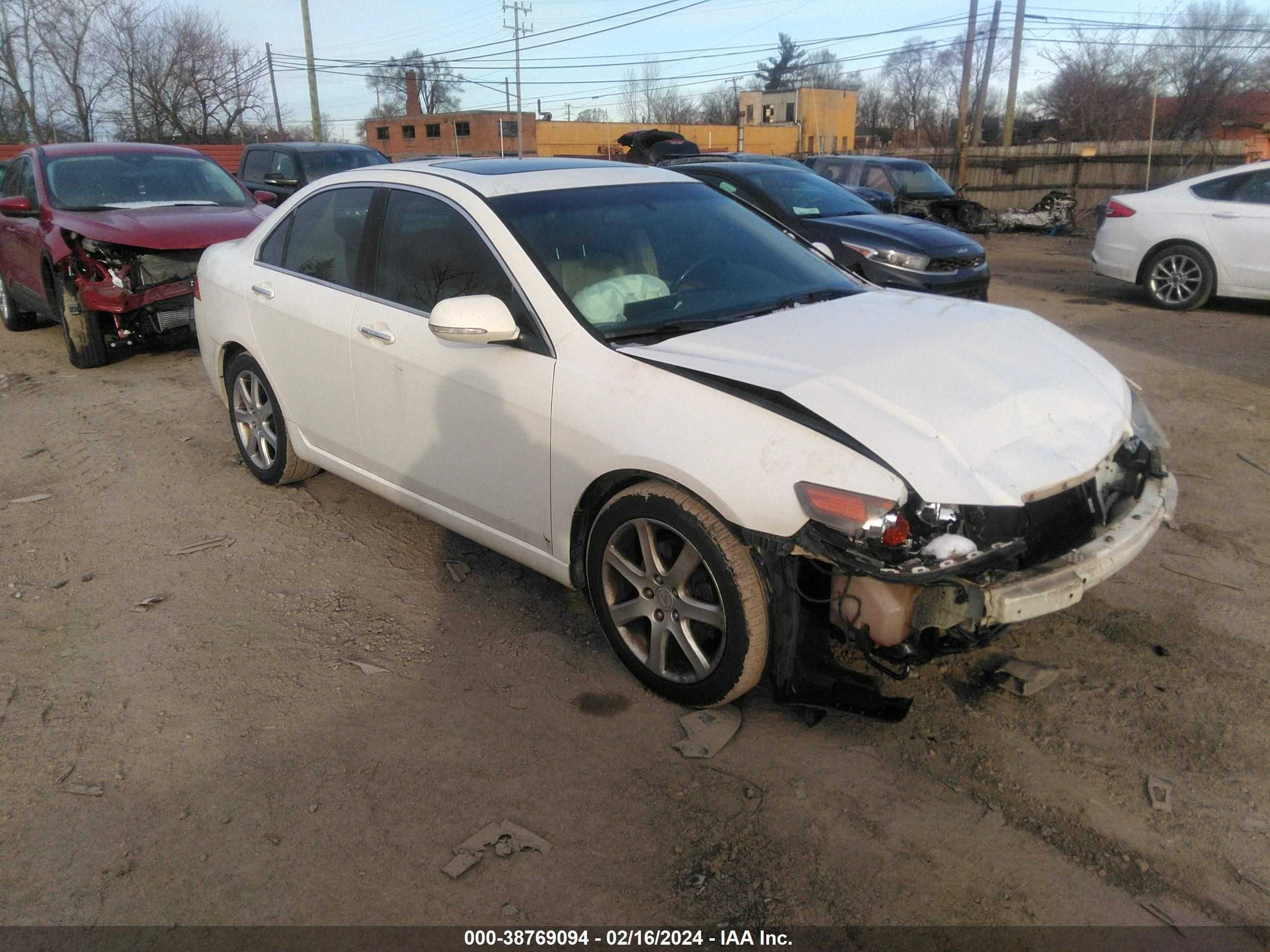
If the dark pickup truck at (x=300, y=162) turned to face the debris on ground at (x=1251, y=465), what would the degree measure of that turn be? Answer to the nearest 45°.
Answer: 0° — it already faces it

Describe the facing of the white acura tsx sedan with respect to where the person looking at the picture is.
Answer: facing the viewer and to the right of the viewer

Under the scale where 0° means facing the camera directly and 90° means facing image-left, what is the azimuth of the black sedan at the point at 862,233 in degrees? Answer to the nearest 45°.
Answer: approximately 315°

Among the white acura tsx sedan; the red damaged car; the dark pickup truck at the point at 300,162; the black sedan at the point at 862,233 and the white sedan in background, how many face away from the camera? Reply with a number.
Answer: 0

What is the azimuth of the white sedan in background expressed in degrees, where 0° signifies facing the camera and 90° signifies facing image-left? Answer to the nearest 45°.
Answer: approximately 270°

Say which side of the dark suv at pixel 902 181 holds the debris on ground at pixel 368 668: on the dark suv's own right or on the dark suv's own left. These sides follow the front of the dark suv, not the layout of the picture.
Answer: on the dark suv's own right

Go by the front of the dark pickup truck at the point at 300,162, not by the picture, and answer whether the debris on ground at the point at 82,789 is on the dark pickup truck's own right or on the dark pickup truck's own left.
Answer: on the dark pickup truck's own right

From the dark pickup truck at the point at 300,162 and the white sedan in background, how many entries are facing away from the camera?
0

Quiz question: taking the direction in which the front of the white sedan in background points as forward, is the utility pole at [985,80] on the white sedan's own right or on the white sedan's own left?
on the white sedan's own left

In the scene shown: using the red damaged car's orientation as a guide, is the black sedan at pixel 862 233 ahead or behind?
ahead

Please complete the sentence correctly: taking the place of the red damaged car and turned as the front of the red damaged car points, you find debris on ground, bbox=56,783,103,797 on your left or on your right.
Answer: on your right

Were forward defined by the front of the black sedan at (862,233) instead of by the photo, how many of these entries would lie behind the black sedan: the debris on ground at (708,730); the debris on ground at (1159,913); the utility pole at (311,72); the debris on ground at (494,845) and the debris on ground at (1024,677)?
1

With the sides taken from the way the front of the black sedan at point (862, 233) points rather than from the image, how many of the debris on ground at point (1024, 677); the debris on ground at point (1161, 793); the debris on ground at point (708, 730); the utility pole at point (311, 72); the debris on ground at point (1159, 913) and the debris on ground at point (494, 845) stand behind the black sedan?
1
